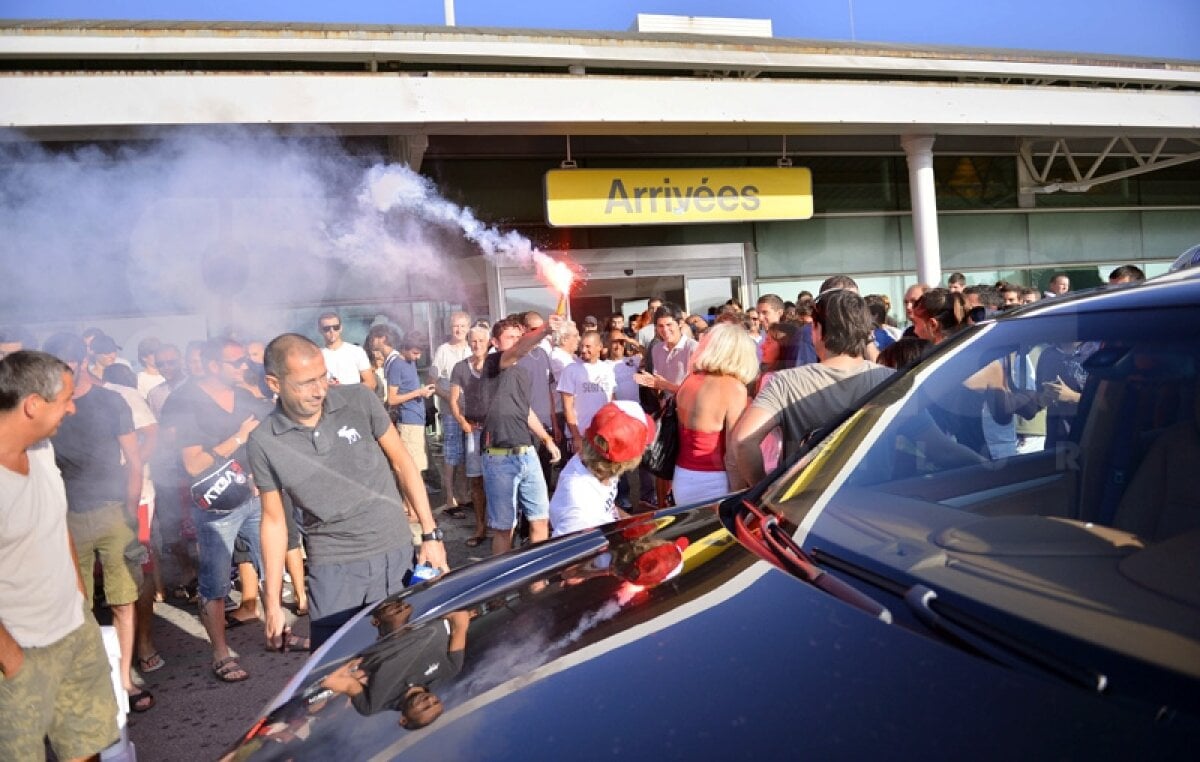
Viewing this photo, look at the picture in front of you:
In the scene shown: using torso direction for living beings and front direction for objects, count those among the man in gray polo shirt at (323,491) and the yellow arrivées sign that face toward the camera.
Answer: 2

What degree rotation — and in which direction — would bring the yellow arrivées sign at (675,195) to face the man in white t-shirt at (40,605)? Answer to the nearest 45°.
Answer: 0° — it already faces them

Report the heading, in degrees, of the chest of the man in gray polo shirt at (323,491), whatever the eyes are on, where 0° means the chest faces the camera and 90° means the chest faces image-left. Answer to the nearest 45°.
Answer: approximately 0°

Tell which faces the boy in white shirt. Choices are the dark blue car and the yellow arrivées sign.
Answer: the yellow arrivées sign

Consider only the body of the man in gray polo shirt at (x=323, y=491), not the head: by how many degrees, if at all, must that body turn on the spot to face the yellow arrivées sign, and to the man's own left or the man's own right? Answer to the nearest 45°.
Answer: approximately 135° to the man's own left
